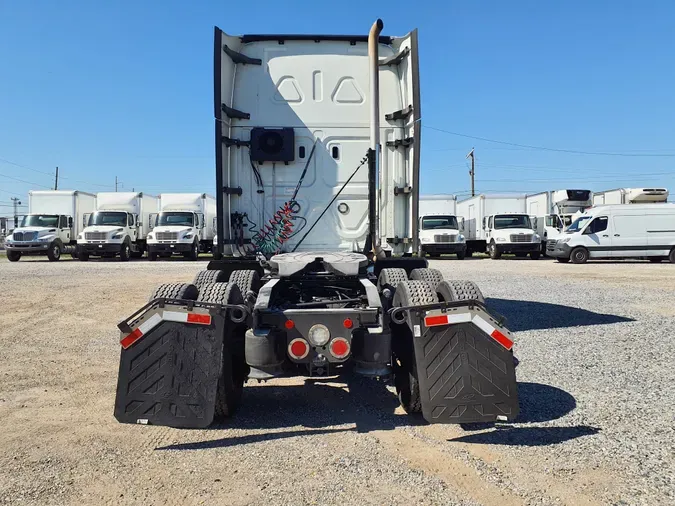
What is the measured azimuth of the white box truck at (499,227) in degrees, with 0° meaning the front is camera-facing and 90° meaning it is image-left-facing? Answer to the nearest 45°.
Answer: approximately 315°

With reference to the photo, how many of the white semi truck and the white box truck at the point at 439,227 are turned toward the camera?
1

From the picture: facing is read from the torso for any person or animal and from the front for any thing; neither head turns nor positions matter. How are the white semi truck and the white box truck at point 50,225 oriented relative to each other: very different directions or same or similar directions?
very different directions

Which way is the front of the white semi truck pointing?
away from the camera

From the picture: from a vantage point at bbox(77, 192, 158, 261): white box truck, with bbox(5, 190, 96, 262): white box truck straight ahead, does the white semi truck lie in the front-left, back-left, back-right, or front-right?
back-left

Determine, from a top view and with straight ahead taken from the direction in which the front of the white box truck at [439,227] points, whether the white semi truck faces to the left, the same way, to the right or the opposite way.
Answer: the opposite way

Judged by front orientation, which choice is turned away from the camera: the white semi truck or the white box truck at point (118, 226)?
the white semi truck
